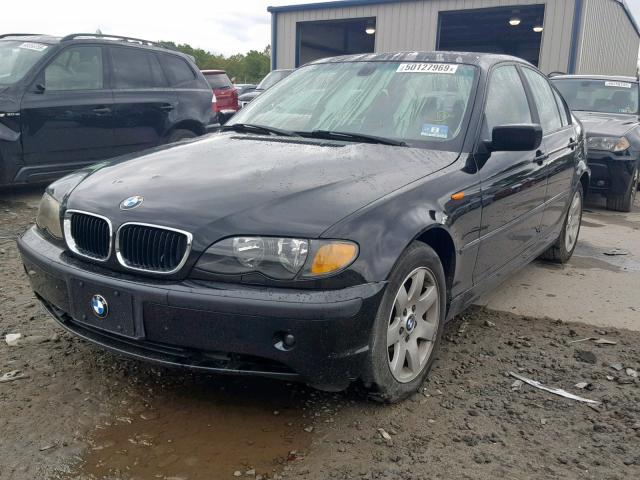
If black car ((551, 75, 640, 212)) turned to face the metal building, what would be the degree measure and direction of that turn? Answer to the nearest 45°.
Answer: approximately 135° to its right

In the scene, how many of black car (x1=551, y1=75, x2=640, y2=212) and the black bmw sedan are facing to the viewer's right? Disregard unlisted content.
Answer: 0

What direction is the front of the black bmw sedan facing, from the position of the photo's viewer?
facing the viewer and to the left of the viewer

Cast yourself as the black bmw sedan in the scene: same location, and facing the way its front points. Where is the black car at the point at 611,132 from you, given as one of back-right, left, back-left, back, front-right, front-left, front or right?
back

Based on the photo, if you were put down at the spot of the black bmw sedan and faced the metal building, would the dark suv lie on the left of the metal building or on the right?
left

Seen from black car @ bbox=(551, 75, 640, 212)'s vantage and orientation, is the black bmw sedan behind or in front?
in front

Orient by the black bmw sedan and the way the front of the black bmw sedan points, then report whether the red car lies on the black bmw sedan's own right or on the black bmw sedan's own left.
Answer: on the black bmw sedan's own right

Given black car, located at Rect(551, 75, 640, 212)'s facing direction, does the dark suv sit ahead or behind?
ahead

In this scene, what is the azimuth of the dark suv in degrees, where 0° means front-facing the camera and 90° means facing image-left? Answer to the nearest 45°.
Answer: approximately 45°

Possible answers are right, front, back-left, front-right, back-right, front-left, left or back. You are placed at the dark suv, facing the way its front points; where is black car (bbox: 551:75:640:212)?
back-left
